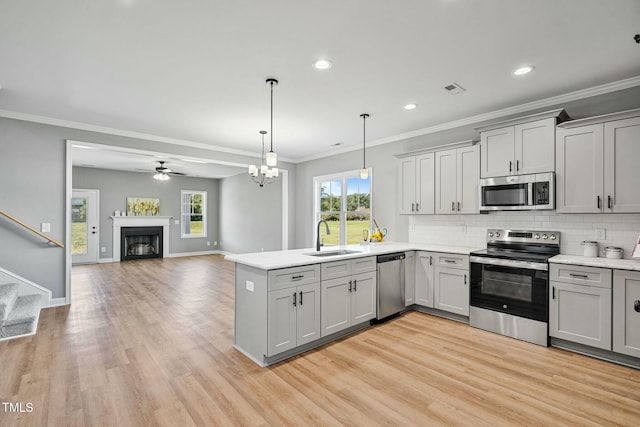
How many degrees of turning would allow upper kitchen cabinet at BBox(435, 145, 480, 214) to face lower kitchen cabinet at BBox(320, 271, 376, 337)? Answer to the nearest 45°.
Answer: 0° — it already faces it

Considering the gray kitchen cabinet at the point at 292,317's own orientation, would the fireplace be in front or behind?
behind

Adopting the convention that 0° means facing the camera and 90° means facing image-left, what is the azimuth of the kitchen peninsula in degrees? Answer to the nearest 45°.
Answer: approximately 315°

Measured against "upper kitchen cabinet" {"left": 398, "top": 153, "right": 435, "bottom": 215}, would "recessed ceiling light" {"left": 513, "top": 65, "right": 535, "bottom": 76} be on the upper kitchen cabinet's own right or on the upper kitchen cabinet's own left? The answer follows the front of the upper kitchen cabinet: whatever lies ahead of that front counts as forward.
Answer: on the upper kitchen cabinet's own left

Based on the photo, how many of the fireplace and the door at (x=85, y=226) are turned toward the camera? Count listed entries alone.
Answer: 2

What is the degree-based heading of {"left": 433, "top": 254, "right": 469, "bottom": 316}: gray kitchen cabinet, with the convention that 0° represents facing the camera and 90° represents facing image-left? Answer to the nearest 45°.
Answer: approximately 45°

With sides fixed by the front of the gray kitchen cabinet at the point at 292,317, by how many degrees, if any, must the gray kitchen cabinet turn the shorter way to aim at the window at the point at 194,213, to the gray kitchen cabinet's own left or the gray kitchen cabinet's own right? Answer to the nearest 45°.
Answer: approximately 180°

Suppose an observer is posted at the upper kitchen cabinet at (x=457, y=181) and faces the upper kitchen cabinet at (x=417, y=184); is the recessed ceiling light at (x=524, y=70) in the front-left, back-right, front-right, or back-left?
back-left

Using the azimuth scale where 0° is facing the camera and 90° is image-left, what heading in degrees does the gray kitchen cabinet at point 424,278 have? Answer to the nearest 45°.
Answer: approximately 45°

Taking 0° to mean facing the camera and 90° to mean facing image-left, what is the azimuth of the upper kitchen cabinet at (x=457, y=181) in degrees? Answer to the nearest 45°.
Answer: approximately 45°

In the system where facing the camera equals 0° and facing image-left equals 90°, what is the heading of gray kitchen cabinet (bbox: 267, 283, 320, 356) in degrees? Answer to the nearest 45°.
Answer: approximately 315°
